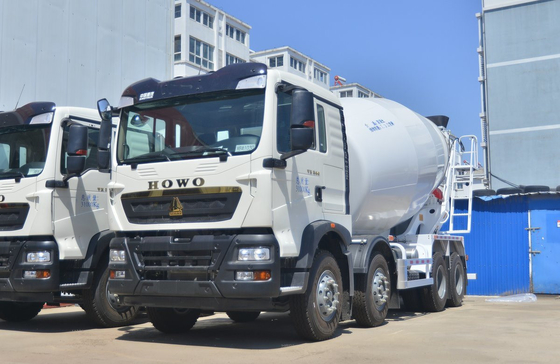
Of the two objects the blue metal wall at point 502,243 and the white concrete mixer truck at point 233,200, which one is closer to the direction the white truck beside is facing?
the white concrete mixer truck

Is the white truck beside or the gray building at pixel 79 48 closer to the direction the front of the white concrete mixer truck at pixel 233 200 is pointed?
the white truck beside

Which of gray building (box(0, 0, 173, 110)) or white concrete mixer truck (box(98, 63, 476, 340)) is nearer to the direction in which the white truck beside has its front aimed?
the white concrete mixer truck

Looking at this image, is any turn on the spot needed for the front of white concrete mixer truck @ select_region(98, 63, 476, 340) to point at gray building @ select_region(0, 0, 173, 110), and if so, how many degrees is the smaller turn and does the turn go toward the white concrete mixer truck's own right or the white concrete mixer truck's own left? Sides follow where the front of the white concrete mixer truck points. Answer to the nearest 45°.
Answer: approximately 90° to the white concrete mixer truck's own right

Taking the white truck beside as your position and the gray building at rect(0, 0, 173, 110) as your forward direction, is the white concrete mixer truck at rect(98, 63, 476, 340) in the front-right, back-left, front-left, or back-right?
back-right

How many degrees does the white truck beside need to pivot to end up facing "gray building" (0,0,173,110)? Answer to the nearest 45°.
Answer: approximately 135° to its right

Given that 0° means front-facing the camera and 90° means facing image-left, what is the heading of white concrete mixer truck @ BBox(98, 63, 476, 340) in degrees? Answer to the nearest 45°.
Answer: approximately 45°

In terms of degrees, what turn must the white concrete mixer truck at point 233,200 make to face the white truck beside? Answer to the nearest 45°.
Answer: approximately 90° to its right

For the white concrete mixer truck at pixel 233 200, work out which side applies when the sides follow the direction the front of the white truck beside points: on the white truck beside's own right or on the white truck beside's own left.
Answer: on the white truck beside's own left

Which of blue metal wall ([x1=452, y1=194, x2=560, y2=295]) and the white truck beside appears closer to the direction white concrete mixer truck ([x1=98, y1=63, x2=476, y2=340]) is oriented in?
the white truck beside

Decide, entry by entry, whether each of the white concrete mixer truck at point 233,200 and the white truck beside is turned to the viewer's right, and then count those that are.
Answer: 0
